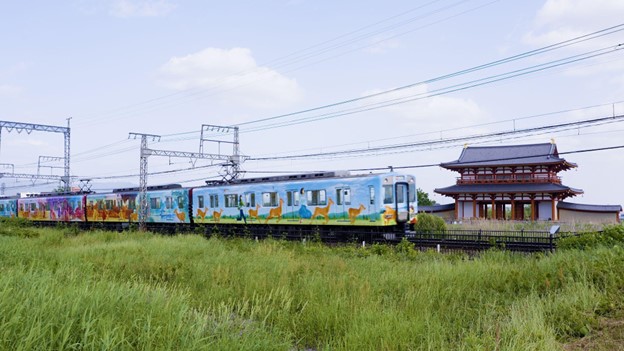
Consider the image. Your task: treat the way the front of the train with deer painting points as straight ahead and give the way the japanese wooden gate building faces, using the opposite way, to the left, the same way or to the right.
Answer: to the right

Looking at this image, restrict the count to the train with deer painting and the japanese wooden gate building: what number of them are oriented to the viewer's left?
0

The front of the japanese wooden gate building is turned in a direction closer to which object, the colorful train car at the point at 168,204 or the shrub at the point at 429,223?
the shrub

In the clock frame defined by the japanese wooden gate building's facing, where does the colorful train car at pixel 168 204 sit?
The colorful train car is roughly at 2 o'clock from the japanese wooden gate building.

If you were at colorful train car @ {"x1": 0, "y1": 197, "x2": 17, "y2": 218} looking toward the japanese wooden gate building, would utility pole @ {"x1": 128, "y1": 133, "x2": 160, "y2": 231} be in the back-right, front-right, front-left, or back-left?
front-right

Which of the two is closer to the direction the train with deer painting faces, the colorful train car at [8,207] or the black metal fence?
the black metal fence

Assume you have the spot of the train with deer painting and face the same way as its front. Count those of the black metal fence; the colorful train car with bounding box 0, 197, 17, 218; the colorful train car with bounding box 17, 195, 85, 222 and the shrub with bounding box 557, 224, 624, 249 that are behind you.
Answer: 2

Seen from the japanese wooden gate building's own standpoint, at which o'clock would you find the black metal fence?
The black metal fence is roughly at 12 o'clock from the japanese wooden gate building.

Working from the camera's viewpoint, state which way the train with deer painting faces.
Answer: facing the viewer and to the right of the viewer

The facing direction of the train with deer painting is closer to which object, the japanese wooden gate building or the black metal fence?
the black metal fence

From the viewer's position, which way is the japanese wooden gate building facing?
facing the viewer

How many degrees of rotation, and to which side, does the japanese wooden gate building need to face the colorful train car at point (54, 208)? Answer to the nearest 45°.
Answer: approximately 90° to its right
